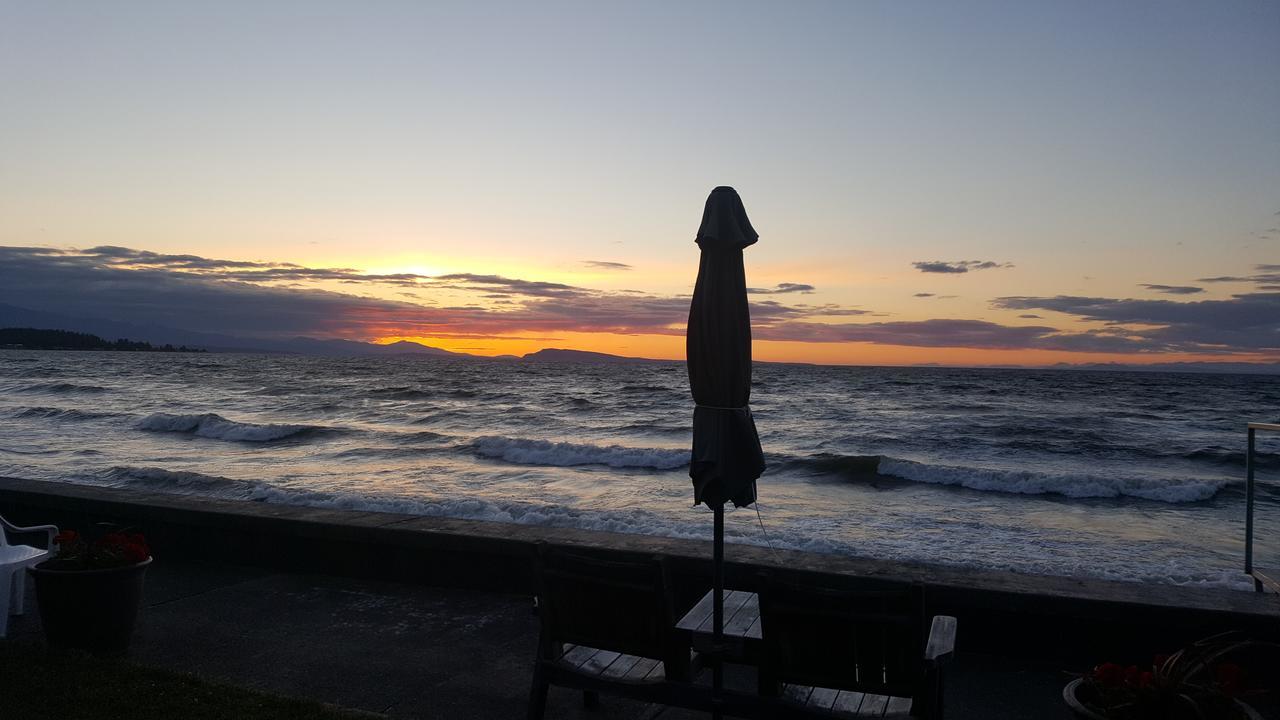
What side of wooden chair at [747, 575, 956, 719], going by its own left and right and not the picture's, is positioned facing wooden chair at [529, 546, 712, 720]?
left

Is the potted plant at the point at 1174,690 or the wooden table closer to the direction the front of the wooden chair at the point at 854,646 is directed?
the wooden table

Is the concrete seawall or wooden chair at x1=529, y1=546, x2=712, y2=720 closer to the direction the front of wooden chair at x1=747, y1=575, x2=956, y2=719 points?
the concrete seawall

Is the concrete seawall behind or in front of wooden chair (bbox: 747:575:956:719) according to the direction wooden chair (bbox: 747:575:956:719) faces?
in front

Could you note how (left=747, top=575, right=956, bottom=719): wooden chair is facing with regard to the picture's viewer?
facing away from the viewer

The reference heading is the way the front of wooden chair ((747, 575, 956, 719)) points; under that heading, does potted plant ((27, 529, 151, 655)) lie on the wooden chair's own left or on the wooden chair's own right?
on the wooden chair's own left

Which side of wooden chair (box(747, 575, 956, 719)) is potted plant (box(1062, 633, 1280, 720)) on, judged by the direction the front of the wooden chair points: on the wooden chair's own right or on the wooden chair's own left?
on the wooden chair's own right

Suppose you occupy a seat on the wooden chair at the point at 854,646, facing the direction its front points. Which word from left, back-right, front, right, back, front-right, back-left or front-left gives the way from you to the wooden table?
front-left

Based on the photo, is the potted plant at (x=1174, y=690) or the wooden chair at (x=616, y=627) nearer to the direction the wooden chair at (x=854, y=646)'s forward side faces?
the wooden chair
